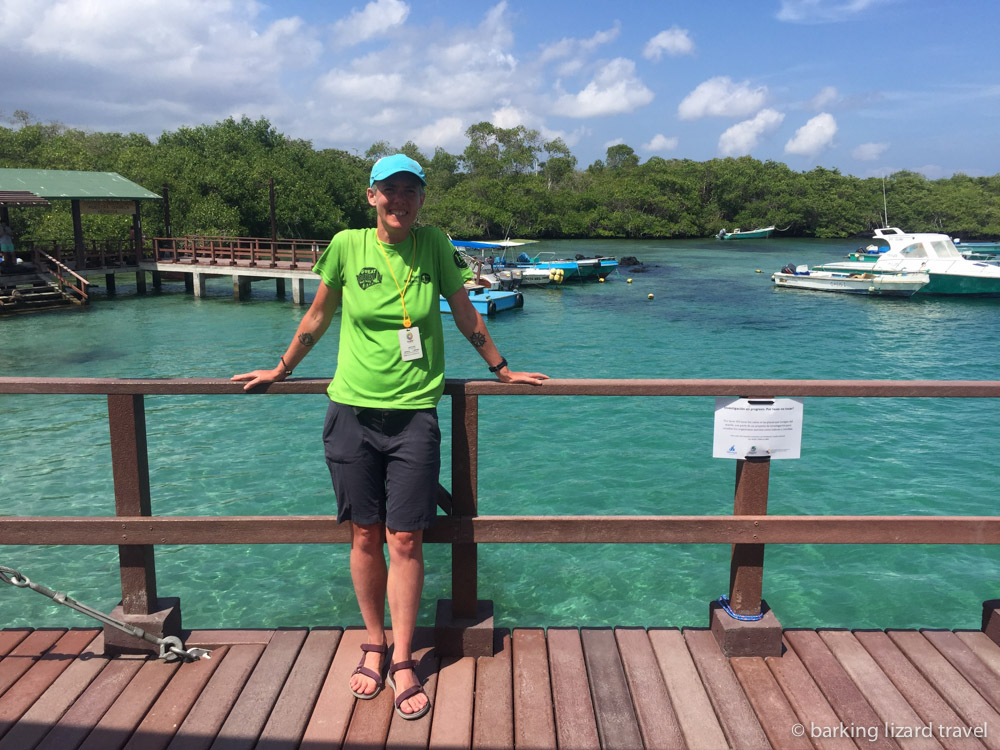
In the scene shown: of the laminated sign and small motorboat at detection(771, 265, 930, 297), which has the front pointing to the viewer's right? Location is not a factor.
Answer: the small motorboat

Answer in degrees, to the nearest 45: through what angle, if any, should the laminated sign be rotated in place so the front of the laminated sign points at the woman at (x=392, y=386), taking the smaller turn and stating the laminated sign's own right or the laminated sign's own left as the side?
approximately 45° to the laminated sign's own right

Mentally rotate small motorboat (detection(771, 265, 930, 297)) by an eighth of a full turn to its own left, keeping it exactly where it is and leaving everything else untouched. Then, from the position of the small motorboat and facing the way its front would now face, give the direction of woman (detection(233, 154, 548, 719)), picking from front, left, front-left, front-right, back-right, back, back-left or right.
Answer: back-right

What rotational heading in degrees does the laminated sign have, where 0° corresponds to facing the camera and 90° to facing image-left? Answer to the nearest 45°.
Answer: approximately 0°

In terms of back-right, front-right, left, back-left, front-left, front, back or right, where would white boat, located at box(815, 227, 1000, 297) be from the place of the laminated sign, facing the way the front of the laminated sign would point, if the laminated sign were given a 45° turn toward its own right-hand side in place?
back-right

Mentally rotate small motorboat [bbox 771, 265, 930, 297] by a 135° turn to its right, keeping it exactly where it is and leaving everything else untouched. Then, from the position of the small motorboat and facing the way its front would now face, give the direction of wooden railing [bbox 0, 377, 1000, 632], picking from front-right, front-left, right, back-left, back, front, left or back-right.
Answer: front-left

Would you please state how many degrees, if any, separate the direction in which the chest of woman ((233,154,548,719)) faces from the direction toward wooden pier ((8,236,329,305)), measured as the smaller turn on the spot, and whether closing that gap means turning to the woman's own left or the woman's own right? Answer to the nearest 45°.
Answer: approximately 180°

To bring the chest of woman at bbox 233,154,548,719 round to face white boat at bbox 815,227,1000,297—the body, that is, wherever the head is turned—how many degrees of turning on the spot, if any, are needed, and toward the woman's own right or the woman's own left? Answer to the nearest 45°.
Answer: approximately 135° to the woman's own left

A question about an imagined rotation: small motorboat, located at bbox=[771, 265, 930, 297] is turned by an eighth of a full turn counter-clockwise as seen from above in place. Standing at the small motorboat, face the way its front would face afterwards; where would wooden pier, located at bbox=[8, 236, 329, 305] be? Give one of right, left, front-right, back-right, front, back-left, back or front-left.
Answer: back

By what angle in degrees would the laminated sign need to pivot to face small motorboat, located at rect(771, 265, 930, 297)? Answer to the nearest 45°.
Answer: approximately 180°

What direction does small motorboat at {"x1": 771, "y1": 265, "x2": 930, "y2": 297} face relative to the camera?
to the viewer's right

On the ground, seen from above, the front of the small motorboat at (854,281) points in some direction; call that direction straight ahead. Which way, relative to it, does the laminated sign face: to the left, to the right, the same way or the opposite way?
to the right
